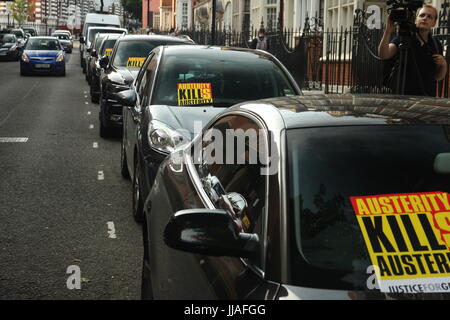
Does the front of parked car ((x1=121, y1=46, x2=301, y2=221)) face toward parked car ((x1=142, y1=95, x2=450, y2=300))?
yes

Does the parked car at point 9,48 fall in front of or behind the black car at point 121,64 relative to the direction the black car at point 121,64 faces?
behind

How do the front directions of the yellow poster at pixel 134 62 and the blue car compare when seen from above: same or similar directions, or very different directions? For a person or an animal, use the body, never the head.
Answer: same or similar directions

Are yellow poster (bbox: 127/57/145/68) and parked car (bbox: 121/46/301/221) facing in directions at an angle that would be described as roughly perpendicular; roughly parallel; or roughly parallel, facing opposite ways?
roughly parallel

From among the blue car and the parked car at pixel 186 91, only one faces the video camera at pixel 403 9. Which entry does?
the blue car

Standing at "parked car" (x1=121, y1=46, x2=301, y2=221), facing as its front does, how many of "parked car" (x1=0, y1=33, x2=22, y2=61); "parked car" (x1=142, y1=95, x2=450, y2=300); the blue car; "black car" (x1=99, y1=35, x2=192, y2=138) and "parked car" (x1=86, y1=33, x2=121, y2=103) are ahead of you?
1

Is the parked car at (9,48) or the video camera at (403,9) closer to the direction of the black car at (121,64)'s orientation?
the video camera

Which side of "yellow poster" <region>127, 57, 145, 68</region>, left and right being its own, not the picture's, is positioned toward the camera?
front

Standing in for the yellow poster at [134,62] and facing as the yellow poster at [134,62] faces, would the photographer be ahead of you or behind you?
ahead

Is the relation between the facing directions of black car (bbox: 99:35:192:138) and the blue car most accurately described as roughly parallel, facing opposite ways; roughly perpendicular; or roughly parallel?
roughly parallel

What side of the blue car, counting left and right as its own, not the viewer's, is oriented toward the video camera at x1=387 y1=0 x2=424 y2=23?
front

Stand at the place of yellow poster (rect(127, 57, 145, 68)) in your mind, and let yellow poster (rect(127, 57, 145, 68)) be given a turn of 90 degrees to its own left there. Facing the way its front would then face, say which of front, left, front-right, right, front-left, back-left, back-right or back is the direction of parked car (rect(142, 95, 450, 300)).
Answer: right

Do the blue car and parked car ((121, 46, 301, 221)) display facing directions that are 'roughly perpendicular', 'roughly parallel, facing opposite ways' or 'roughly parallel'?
roughly parallel

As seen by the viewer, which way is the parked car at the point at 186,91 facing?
toward the camera

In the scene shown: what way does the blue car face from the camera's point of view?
toward the camera

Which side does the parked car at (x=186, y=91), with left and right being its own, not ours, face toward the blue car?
back
